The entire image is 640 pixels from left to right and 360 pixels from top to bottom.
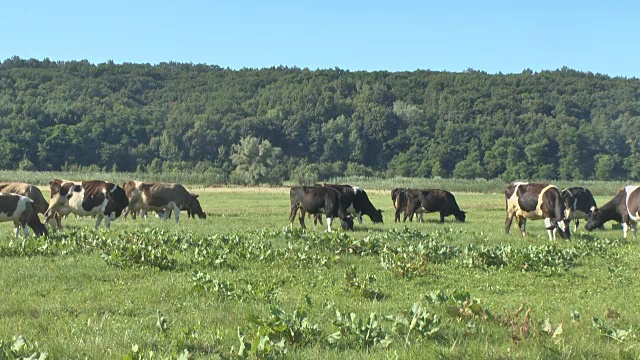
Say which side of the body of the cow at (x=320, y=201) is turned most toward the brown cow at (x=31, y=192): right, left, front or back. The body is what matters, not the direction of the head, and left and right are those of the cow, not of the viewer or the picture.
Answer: back

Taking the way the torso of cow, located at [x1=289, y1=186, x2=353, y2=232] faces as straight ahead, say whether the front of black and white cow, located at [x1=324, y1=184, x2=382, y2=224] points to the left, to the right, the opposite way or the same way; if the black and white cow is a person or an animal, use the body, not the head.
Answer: the same way

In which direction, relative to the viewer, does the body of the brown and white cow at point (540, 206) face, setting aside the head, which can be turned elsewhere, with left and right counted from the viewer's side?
facing the viewer and to the right of the viewer

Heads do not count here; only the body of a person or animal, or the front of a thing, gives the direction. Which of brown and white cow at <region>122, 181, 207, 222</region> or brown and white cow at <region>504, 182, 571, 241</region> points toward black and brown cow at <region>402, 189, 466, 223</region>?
brown and white cow at <region>122, 181, 207, 222</region>

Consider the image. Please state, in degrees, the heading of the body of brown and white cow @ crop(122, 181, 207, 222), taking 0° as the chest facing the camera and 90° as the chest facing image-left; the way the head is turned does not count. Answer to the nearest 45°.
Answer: approximately 270°

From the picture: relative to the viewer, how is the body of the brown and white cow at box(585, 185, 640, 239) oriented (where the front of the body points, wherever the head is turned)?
to the viewer's left

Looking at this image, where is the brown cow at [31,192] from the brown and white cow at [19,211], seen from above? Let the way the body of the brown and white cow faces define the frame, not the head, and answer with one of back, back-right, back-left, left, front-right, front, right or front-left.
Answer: left

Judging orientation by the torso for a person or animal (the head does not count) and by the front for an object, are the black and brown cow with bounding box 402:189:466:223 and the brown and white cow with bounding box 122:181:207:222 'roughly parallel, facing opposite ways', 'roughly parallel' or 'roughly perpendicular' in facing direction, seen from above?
roughly parallel

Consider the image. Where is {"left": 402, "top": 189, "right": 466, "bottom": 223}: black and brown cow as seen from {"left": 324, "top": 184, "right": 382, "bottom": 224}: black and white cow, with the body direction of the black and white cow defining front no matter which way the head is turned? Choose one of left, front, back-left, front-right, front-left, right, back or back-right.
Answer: front-left

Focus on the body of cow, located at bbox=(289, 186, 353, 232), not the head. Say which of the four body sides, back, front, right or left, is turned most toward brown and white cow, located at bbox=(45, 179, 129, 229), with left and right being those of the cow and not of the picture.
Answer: back

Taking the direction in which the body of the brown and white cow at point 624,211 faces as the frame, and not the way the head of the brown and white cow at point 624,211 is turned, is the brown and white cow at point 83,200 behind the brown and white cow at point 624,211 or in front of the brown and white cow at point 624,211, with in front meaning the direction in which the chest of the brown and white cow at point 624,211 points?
in front

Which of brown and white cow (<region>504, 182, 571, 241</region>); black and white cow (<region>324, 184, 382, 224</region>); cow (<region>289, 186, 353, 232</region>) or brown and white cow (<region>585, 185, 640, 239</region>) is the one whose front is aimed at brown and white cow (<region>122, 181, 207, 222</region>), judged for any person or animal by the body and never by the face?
brown and white cow (<region>585, 185, 640, 239</region>)

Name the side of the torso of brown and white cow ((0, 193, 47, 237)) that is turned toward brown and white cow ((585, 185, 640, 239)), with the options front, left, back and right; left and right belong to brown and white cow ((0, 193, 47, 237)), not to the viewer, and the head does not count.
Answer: front

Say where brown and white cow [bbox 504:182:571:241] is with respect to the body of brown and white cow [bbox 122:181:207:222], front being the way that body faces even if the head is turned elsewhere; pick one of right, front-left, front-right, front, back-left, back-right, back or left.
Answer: front-right

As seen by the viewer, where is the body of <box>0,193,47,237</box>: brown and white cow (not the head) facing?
to the viewer's right

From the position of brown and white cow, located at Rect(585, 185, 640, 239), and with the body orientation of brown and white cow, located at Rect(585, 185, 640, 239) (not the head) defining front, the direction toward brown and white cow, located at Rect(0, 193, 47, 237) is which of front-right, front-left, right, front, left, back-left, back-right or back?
front-left

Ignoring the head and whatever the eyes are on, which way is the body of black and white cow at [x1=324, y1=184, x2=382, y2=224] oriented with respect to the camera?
to the viewer's right

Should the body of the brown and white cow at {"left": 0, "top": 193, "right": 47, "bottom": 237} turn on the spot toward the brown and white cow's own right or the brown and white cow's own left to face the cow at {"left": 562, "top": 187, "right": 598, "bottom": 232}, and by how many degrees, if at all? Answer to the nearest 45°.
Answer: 0° — it already faces it

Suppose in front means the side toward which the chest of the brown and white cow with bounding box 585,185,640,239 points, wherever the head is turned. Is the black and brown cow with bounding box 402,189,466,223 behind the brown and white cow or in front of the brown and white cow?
in front
